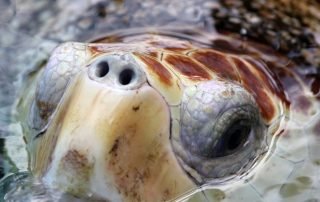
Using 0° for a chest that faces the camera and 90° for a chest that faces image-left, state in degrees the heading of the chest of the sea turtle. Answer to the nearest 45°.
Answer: approximately 45°
